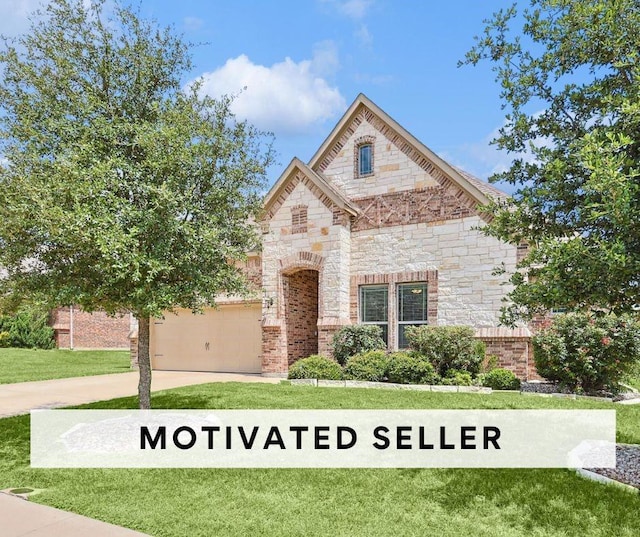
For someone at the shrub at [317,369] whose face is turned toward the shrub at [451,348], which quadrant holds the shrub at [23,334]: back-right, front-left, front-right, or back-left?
back-left

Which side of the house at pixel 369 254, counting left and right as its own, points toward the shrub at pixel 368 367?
front

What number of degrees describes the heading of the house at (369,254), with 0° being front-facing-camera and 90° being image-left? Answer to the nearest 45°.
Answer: approximately 0°

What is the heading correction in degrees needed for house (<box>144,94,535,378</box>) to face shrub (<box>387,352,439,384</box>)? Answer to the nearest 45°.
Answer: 0° — it already faces it

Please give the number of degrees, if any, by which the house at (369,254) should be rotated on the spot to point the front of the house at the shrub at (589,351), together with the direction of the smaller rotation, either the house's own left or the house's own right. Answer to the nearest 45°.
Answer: approximately 45° to the house's own left
